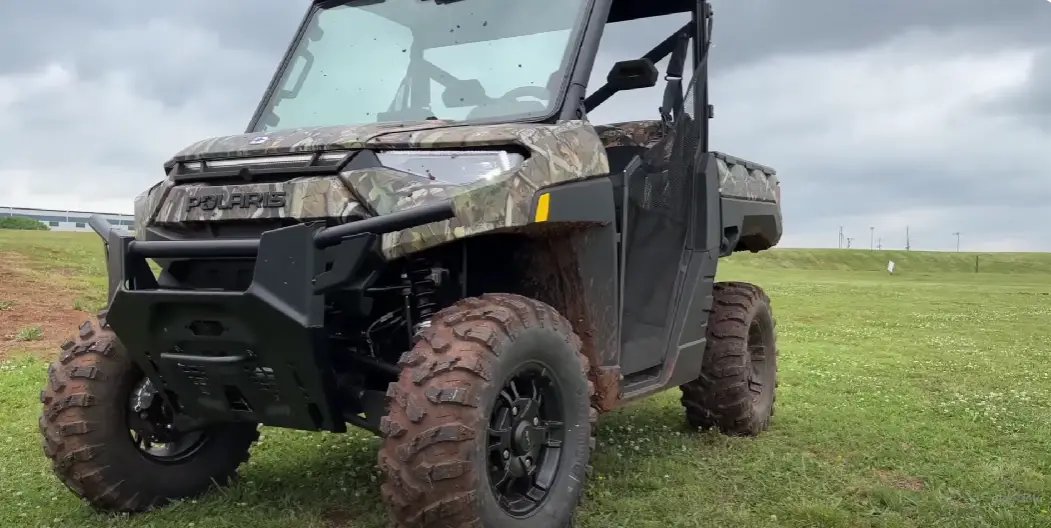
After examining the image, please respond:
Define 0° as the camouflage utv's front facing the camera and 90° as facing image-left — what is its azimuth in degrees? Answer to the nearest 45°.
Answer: approximately 45°
